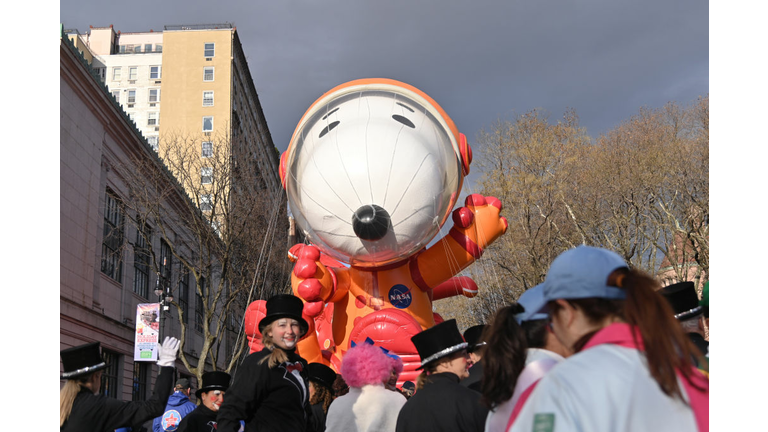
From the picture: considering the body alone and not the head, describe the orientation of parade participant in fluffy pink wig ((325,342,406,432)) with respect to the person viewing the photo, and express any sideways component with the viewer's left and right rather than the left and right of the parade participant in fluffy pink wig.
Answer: facing away from the viewer

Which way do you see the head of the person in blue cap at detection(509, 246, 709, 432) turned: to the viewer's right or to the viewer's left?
to the viewer's left

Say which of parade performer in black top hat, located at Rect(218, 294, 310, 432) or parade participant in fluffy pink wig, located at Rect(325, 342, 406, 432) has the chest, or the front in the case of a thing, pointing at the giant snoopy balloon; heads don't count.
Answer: parade participant in fluffy pink wig, located at Rect(325, 342, 406, 432)

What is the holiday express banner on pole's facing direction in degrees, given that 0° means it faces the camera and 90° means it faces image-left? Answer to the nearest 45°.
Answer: approximately 0°

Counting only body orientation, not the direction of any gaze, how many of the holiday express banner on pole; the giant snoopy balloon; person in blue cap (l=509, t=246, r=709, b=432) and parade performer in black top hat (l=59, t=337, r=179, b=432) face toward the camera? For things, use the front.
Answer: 2

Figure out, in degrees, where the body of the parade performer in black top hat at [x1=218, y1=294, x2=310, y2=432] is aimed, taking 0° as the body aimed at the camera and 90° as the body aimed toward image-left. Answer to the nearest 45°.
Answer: approximately 315°
